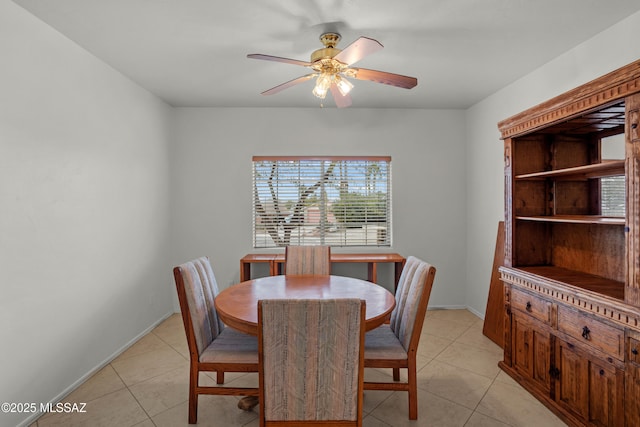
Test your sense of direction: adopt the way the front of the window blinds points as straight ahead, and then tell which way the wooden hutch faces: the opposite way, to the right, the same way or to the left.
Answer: to the right

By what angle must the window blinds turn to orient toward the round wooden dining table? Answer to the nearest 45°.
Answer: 0° — it already faces it

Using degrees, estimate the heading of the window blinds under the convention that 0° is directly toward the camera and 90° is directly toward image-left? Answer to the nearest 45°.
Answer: approximately 0°

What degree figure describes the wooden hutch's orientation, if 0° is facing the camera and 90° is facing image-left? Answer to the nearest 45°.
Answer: approximately 45°
